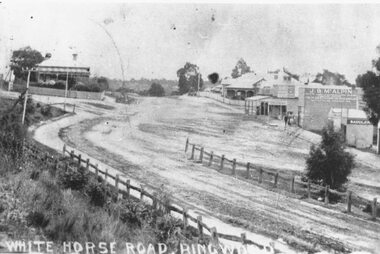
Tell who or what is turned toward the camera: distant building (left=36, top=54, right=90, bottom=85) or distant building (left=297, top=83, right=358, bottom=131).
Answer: distant building (left=36, top=54, right=90, bottom=85)

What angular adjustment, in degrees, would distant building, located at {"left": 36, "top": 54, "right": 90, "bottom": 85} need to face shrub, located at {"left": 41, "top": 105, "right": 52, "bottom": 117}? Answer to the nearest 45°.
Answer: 0° — it already faces it

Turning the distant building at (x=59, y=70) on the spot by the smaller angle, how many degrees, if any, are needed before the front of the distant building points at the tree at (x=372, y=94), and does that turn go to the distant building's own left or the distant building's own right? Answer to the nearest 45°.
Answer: approximately 90° to the distant building's own left

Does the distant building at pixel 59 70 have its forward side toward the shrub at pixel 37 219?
yes

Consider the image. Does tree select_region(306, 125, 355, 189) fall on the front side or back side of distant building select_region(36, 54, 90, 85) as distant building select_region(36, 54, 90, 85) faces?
on the front side

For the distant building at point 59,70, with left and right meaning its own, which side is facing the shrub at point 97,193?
front

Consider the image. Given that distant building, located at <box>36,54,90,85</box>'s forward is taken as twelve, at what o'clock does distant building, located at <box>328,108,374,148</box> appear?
distant building, located at <box>328,108,374,148</box> is roughly at 10 o'clock from distant building, located at <box>36,54,90,85</box>.

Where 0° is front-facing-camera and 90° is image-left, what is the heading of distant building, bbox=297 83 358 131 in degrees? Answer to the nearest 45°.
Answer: approximately 90°

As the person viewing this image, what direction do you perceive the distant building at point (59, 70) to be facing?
facing the viewer

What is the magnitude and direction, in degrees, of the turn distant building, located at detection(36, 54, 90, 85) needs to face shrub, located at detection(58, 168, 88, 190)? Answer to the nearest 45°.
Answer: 0° — it already faces it
